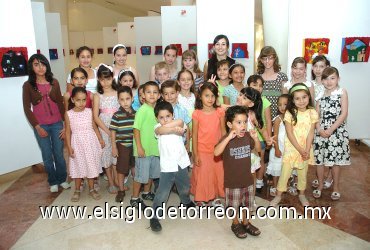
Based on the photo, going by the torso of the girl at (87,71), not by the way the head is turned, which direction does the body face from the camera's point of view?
toward the camera

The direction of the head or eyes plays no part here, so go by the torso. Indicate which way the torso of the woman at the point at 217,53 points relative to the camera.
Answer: toward the camera

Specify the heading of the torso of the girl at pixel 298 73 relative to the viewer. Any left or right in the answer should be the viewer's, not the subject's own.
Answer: facing the viewer

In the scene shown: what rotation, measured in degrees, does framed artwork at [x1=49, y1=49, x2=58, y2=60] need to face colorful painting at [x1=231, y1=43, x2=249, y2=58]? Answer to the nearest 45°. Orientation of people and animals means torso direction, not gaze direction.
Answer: approximately 45° to its left

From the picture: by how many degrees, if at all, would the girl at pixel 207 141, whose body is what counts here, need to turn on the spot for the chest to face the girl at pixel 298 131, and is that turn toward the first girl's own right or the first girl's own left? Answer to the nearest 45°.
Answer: approximately 90° to the first girl's own left

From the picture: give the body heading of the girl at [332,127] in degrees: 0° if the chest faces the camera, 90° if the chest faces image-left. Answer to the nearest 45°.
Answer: approximately 45°

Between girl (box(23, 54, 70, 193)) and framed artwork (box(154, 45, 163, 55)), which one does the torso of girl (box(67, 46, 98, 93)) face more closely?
the girl

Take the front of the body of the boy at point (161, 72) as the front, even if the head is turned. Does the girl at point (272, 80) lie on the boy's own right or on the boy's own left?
on the boy's own left

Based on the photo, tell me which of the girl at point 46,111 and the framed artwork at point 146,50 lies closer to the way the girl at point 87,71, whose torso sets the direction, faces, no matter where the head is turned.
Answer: the girl

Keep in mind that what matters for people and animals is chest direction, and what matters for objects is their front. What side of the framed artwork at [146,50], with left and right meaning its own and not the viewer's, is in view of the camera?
front

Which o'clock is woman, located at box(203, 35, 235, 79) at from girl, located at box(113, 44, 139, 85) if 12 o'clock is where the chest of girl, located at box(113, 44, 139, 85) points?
woman, located at box(203, 35, 235, 79) is roughly at 9 o'clock from girl, located at box(113, 44, 139, 85).
